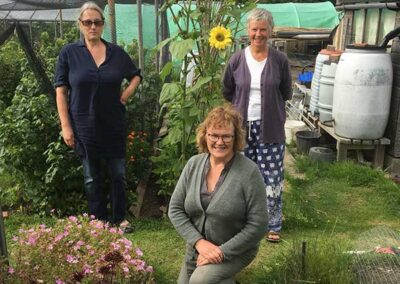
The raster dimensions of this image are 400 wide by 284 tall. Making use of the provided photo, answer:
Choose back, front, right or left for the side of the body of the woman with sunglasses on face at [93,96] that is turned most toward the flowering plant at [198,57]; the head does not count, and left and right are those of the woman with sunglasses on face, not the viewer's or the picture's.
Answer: left

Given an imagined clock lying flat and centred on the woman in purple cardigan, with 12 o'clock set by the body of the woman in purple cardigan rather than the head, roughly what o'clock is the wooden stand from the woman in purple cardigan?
The wooden stand is roughly at 7 o'clock from the woman in purple cardigan.

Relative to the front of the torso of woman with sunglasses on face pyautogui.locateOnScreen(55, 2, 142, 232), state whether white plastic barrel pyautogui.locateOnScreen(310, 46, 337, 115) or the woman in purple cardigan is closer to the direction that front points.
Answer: the woman in purple cardigan

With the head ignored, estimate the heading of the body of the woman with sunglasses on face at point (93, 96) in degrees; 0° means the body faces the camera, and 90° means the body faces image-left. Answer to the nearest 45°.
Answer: approximately 0°

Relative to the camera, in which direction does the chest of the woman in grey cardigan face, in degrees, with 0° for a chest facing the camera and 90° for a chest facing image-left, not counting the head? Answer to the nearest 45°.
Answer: approximately 45°

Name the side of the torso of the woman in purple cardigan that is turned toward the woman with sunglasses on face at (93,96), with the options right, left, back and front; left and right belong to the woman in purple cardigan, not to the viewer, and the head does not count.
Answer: right

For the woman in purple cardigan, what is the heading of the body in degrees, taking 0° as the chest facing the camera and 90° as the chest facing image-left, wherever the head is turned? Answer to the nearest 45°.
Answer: approximately 0°

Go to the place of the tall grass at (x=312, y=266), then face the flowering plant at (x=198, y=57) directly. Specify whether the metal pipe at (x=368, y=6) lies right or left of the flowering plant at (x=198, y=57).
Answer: right

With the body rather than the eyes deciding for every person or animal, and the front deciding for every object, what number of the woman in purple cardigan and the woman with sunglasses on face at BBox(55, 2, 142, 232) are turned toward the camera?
2

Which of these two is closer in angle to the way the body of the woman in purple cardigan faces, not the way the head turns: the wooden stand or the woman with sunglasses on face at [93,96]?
the woman with sunglasses on face
